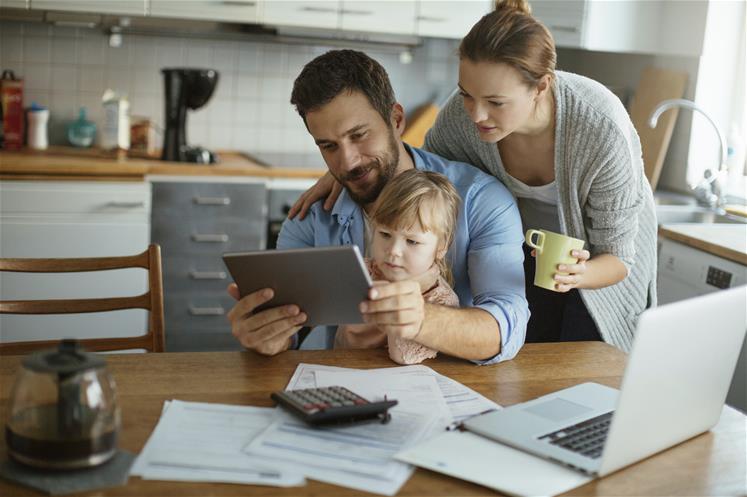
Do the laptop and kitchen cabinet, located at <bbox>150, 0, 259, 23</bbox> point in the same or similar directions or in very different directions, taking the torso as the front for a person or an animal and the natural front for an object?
very different directions

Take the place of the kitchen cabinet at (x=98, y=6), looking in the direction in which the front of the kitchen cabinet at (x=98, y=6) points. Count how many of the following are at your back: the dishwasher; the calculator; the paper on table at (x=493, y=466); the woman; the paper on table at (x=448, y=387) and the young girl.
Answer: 0

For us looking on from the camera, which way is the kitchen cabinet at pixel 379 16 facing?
facing the viewer

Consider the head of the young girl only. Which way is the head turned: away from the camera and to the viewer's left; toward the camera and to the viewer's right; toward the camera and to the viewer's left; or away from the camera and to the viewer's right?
toward the camera and to the viewer's left

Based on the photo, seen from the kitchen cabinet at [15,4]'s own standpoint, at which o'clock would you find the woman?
The woman is roughly at 11 o'clock from the kitchen cabinet.

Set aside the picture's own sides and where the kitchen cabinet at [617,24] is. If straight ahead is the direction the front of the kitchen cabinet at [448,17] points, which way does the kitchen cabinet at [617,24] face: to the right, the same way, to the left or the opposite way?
the same way

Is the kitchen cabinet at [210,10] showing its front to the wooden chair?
yes

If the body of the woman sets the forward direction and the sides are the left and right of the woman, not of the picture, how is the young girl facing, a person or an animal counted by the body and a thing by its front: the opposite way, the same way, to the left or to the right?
the same way

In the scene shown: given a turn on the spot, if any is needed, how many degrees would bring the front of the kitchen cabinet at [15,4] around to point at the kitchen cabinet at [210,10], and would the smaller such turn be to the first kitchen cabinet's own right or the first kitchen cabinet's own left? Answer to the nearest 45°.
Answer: approximately 90° to the first kitchen cabinet's own left

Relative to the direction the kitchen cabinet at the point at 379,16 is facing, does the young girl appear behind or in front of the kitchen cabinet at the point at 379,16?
in front

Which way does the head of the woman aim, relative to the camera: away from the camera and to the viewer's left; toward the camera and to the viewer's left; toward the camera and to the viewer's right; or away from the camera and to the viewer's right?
toward the camera and to the viewer's left

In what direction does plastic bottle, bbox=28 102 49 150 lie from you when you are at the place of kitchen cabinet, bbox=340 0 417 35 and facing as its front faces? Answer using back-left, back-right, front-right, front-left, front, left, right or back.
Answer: right

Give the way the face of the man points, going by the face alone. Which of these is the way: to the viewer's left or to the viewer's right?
to the viewer's left

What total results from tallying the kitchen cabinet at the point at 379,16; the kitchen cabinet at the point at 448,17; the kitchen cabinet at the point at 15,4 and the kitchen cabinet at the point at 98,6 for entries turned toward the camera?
4

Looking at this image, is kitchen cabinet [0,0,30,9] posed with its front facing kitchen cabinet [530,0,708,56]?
no
